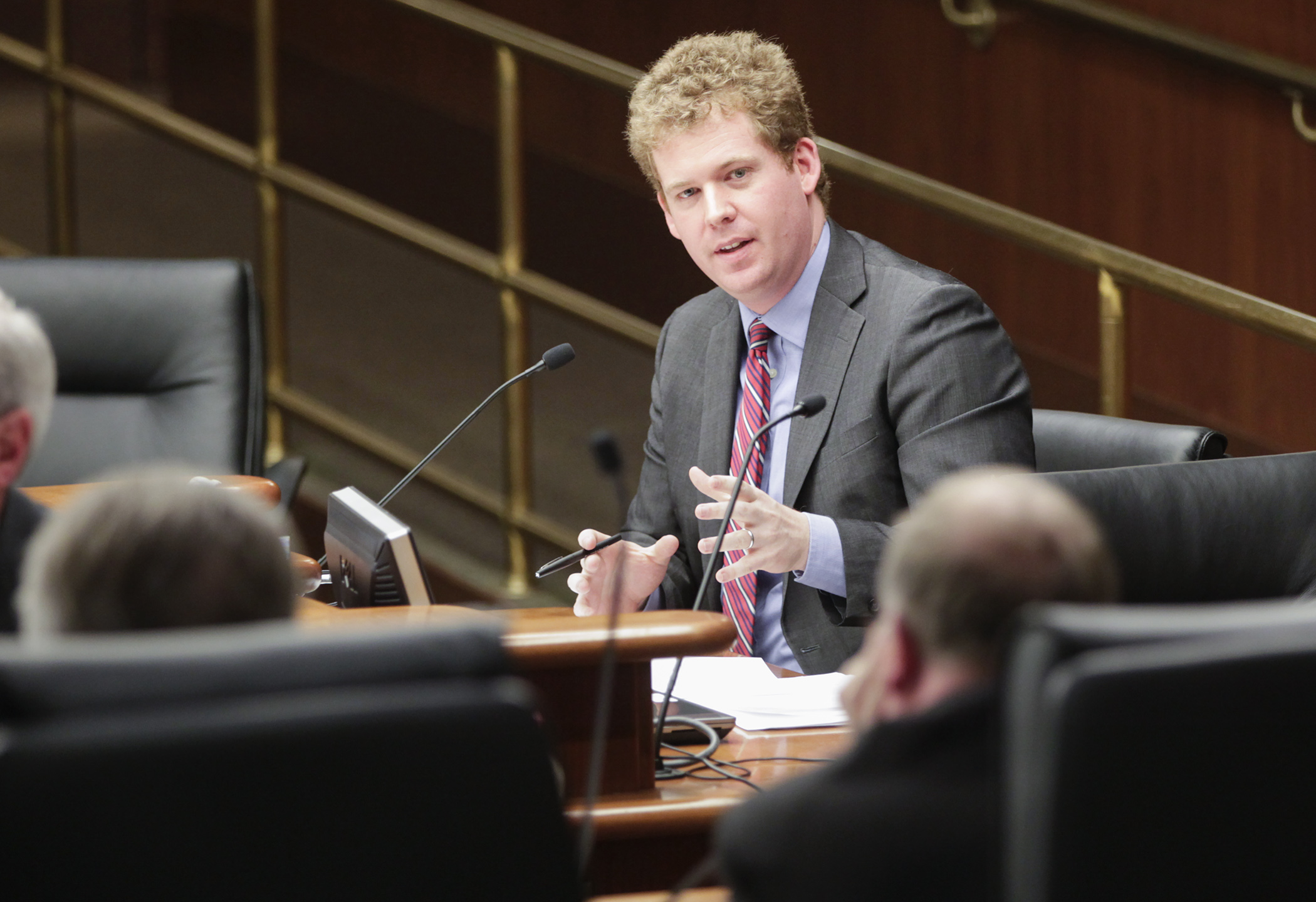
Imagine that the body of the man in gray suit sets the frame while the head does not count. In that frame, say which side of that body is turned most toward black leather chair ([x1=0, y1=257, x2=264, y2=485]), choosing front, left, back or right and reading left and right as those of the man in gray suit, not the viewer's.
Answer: right

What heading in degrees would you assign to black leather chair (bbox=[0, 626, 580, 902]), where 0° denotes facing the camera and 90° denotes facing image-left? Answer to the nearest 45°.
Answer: approximately 180°

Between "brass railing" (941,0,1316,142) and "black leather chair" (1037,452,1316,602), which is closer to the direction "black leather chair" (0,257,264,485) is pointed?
the black leather chair

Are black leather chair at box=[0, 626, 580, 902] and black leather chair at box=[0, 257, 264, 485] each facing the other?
yes

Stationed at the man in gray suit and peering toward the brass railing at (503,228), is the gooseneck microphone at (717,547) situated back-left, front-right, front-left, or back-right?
back-left
